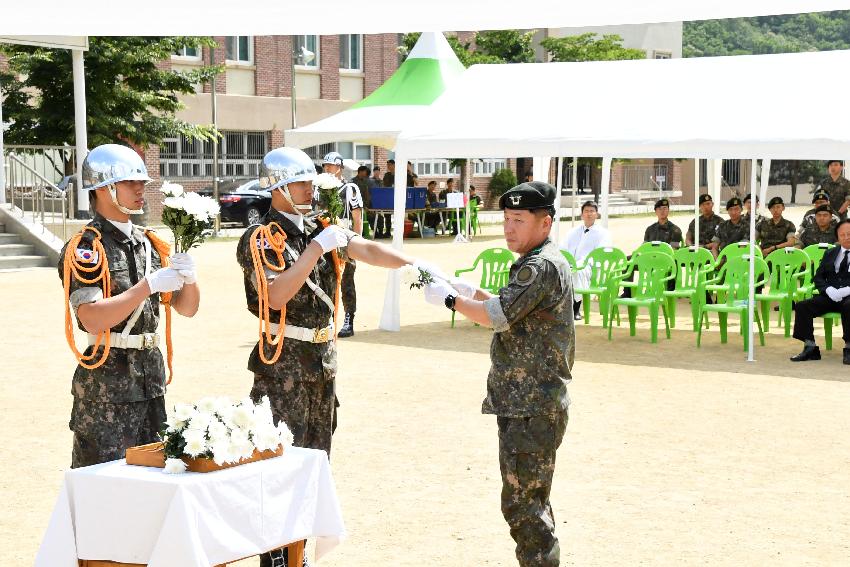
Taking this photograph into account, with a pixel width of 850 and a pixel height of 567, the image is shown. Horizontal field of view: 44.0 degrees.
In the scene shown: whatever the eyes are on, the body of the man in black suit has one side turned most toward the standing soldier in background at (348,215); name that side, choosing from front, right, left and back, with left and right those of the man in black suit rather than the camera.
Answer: front

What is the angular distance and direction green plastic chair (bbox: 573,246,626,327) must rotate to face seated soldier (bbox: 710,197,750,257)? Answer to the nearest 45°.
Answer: approximately 180°

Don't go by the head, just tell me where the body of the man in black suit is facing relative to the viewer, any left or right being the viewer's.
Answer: facing the viewer and to the left of the viewer

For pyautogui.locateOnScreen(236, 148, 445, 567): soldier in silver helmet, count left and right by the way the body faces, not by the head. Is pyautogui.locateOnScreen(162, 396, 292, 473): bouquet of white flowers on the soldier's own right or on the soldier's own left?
on the soldier's own right

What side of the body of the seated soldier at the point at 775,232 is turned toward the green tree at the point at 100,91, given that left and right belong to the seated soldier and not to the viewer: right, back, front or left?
right

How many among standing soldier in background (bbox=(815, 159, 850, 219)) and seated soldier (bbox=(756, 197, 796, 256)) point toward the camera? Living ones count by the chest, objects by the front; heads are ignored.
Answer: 2

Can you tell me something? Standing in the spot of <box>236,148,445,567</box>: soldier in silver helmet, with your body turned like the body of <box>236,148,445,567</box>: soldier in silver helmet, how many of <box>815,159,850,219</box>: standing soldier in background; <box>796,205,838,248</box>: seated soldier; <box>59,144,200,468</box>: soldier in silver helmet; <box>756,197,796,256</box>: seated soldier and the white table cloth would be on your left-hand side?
3

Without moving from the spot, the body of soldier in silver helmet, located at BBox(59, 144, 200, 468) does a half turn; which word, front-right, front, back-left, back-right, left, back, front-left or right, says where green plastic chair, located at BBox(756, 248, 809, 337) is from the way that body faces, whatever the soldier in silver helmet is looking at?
right

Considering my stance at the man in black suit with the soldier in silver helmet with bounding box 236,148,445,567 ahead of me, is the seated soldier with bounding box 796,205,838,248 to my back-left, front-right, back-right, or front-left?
back-right

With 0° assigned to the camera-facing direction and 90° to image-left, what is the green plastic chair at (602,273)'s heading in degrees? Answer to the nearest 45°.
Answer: approximately 45°

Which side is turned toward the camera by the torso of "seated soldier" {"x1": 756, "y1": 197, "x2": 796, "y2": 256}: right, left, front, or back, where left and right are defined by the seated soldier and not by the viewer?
front

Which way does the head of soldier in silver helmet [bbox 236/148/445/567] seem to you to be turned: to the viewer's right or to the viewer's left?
to the viewer's right

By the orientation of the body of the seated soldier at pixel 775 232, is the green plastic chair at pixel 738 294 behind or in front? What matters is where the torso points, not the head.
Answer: in front

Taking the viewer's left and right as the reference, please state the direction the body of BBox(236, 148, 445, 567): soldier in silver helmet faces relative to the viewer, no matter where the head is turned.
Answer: facing the viewer and to the right of the viewer

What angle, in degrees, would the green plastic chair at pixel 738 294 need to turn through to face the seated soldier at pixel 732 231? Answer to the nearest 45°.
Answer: approximately 135° to its right

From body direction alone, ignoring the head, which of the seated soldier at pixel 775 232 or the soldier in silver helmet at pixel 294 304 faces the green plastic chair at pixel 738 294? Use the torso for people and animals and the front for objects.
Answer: the seated soldier
